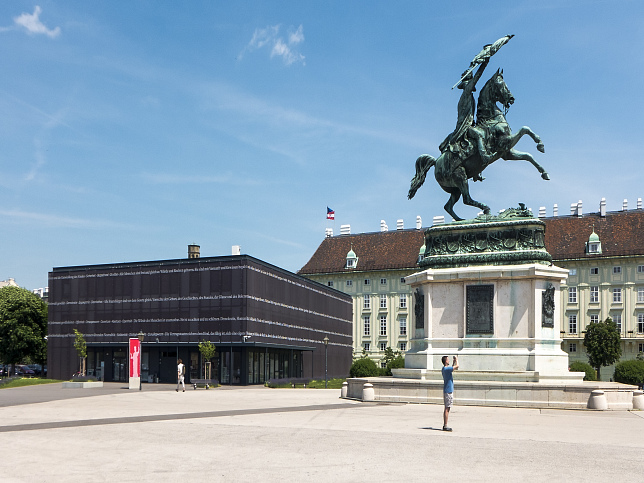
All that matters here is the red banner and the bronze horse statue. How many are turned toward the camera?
1

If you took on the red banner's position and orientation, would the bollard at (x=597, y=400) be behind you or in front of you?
in front

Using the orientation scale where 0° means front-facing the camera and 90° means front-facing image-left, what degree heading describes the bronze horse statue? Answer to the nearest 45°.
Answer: approximately 270°

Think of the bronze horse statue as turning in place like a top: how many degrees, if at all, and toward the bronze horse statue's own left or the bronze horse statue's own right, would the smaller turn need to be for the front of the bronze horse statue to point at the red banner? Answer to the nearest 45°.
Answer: approximately 135° to the bronze horse statue's own left
